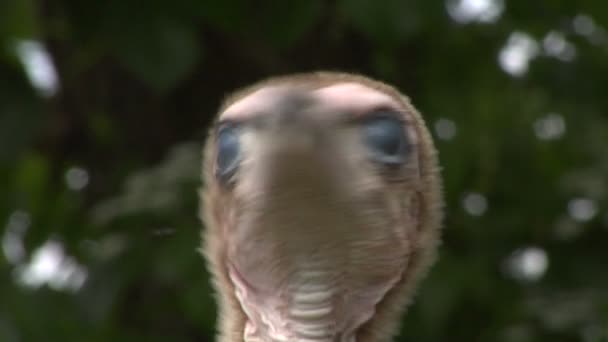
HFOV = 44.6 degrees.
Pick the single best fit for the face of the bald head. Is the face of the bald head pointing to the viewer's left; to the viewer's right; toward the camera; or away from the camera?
toward the camera

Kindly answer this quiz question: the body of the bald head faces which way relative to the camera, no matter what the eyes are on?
toward the camera
